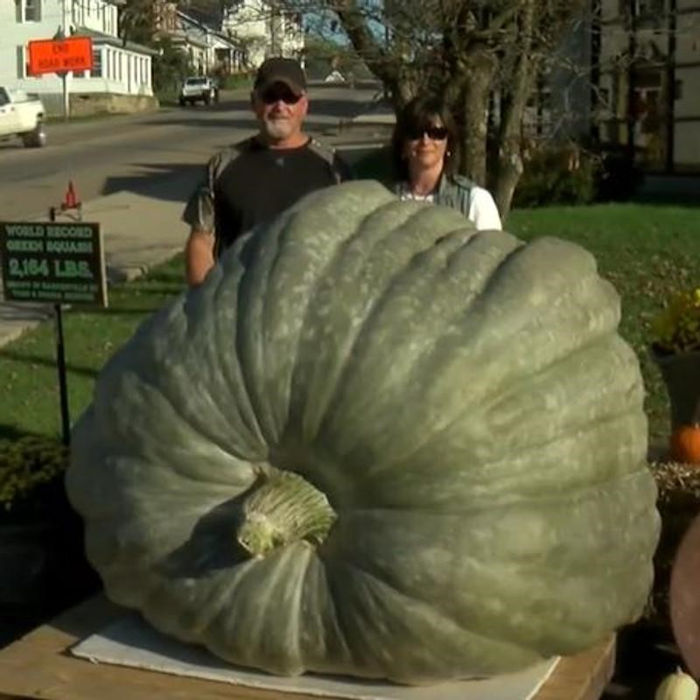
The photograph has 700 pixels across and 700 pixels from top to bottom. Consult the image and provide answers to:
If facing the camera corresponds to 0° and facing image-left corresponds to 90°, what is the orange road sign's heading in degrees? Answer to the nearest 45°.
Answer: approximately 0°

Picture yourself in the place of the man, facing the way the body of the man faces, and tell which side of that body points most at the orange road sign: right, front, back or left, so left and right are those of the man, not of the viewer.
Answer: back

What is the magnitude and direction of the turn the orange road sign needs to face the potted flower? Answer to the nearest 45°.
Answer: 0° — it already faces it

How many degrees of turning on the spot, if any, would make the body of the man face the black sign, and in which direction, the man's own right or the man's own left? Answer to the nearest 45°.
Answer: approximately 135° to the man's own right

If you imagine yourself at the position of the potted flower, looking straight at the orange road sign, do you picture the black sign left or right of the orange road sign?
left

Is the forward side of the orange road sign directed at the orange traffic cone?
yes

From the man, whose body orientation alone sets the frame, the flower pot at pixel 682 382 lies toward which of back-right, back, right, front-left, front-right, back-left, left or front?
left

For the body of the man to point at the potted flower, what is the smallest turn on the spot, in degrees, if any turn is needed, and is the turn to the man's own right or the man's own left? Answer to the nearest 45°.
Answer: approximately 90° to the man's own left

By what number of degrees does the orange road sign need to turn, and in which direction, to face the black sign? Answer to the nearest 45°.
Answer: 0° — it already faces it

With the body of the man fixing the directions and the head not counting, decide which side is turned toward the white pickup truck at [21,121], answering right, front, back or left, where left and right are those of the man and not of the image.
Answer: back
